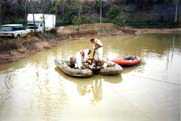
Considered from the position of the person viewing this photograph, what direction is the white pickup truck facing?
facing the viewer and to the left of the viewer

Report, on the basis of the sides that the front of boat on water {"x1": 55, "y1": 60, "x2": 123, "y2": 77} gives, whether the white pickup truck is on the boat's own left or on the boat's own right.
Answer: on the boat's own right

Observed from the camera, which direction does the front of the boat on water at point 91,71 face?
facing to the left of the viewer
